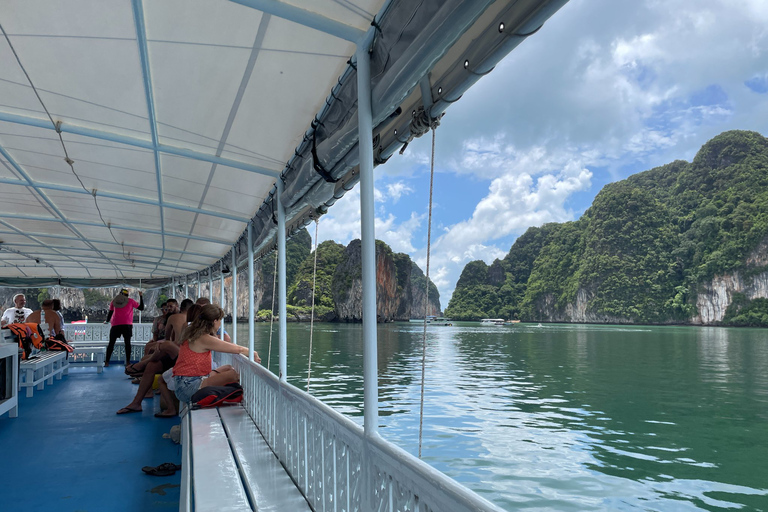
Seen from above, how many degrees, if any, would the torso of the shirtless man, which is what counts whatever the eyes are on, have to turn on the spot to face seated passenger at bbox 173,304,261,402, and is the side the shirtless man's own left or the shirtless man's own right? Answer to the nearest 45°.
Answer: approximately 90° to the shirtless man's own left

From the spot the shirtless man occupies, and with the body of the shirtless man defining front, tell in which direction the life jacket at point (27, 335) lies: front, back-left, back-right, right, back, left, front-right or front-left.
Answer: front-right

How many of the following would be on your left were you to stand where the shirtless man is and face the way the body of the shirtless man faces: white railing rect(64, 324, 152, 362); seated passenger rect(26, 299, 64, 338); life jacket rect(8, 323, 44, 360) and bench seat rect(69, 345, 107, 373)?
0

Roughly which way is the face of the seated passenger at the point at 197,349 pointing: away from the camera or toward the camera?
away from the camera

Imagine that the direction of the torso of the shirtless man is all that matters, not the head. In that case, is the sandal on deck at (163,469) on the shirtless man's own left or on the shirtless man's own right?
on the shirtless man's own left

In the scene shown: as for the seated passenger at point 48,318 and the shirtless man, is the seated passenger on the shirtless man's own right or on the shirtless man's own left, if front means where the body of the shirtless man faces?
on the shirtless man's own right

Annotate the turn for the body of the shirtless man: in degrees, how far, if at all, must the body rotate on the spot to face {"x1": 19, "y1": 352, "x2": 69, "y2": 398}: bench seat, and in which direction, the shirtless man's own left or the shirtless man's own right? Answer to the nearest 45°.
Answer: approximately 45° to the shirtless man's own right

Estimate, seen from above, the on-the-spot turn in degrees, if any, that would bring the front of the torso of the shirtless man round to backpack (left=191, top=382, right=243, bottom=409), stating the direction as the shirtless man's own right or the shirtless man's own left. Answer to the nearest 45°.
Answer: approximately 90° to the shirtless man's own left

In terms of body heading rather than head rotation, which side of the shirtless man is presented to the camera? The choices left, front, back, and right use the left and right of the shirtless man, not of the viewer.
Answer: left
